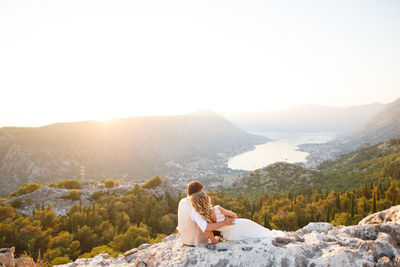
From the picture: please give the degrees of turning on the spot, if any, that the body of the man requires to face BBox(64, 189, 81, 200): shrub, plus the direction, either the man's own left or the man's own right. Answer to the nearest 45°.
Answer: approximately 90° to the man's own left

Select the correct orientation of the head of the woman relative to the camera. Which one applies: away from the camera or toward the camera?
away from the camera

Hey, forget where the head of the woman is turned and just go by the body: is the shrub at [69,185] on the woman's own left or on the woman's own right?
on the woman's own left

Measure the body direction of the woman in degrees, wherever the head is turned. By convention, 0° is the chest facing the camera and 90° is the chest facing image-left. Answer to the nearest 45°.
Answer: approximately 225°

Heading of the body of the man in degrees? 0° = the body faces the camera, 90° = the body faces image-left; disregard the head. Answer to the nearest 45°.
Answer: approximately 225°

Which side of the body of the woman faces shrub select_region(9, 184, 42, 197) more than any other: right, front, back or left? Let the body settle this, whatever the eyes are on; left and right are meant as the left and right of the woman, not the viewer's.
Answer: left

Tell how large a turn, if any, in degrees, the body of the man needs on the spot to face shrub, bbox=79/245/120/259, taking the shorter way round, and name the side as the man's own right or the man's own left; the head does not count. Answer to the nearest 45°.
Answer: approximately 90° to the man's own left
